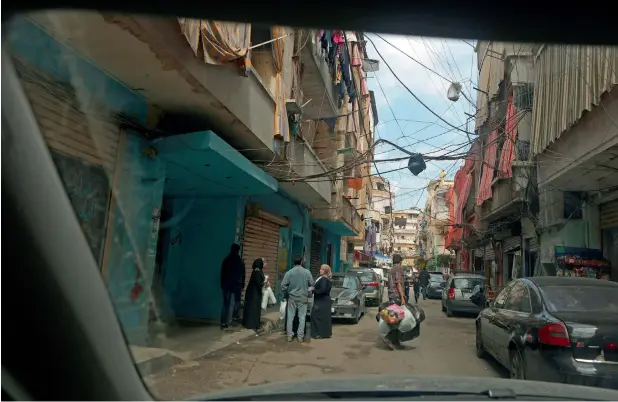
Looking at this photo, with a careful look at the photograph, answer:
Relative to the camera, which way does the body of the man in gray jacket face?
away from the camera

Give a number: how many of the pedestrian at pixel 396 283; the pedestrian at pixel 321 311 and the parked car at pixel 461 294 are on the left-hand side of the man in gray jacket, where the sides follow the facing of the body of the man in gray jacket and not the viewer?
0

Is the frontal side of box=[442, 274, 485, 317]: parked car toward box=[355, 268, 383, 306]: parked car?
no

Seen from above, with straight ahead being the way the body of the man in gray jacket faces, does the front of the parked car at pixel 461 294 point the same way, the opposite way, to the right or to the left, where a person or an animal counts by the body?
the same way

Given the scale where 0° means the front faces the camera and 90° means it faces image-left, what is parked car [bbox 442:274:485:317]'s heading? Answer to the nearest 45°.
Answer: approximately 180°

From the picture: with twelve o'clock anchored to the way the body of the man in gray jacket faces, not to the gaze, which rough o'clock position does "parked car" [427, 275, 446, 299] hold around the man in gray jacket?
The parked car is roughly at 1 o'clock from the man in gray jacket.

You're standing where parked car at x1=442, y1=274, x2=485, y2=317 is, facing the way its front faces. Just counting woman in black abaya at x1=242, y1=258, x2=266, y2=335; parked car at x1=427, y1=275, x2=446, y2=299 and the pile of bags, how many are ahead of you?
1

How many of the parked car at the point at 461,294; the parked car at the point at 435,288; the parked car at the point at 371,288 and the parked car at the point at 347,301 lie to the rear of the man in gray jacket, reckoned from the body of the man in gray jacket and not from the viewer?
0
